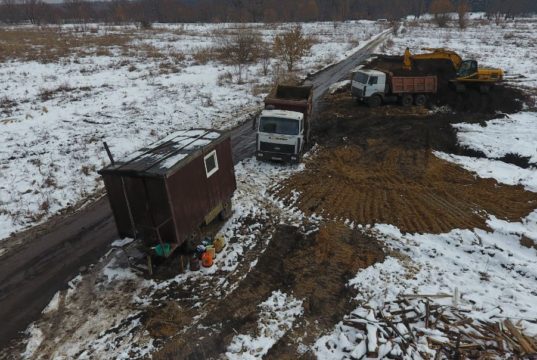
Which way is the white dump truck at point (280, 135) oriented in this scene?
toward the camera

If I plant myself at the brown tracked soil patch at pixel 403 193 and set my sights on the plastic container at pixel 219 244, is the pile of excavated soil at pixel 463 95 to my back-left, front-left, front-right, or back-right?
back-right

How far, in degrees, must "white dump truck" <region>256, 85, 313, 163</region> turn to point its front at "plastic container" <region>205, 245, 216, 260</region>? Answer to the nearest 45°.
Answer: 0° — it already faces it

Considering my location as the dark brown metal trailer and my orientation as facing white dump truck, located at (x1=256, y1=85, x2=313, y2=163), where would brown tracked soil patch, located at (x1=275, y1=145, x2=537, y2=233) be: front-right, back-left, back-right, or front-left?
front-right

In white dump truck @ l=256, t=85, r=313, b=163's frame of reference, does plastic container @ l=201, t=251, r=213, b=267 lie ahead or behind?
ahead

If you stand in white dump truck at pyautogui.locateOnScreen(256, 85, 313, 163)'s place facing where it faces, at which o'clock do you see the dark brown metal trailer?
The dark brown metal trailer is roughly at 1 o'clock from the white dump truck.

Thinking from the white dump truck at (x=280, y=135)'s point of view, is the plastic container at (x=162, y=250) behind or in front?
in front

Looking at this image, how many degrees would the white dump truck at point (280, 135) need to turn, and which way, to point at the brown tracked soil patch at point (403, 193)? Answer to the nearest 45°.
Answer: approximately 45° to its left

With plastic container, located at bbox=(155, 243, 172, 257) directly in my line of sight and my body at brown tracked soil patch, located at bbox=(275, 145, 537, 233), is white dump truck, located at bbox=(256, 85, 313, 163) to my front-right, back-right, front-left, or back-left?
front-right

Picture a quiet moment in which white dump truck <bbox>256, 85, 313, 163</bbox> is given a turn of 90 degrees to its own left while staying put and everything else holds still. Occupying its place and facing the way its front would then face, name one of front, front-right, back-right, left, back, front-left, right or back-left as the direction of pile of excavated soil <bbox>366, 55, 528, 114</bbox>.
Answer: front-left

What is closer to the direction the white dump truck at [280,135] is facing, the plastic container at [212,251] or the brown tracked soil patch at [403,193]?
the plastic container

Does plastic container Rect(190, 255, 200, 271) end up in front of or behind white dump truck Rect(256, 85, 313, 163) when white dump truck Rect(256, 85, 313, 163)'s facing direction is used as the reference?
in front

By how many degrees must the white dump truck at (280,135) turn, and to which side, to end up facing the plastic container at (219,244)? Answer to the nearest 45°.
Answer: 0° — it already faces it
